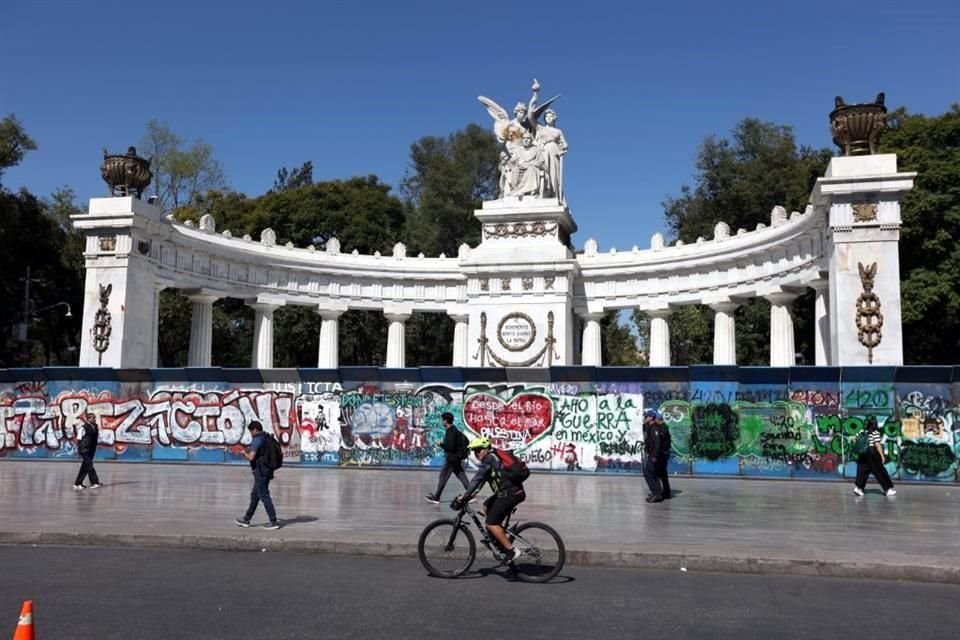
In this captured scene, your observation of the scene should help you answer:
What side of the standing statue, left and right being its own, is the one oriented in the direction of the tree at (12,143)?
right

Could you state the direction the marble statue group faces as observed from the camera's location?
facing the viewer

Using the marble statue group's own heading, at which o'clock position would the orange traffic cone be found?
The orange traffic cone is roughly at 12 o'clock from the marble statue group.

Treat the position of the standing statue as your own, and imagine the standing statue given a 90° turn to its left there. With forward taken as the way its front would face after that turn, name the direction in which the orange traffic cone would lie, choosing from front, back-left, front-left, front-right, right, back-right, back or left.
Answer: right

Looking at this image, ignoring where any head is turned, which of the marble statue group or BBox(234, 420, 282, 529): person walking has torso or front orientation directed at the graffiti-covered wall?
the marble statue group

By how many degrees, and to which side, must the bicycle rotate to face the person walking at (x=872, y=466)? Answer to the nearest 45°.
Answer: approximately 135° to its right

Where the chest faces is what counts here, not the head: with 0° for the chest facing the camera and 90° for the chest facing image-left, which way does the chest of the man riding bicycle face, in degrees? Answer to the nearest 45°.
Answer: approximately 90°

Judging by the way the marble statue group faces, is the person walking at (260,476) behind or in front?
in front

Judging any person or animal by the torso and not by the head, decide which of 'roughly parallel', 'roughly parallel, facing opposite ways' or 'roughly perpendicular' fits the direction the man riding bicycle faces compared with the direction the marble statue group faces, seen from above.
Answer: roughly perpendicular

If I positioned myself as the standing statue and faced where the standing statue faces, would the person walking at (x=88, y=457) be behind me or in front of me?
in front

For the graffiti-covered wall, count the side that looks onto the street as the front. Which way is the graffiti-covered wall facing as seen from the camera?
toward the camera

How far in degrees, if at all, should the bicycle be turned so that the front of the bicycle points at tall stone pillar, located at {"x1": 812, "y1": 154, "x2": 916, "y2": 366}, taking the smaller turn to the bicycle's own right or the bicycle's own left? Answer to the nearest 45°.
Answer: approximately 135° to the bicycle's own right
